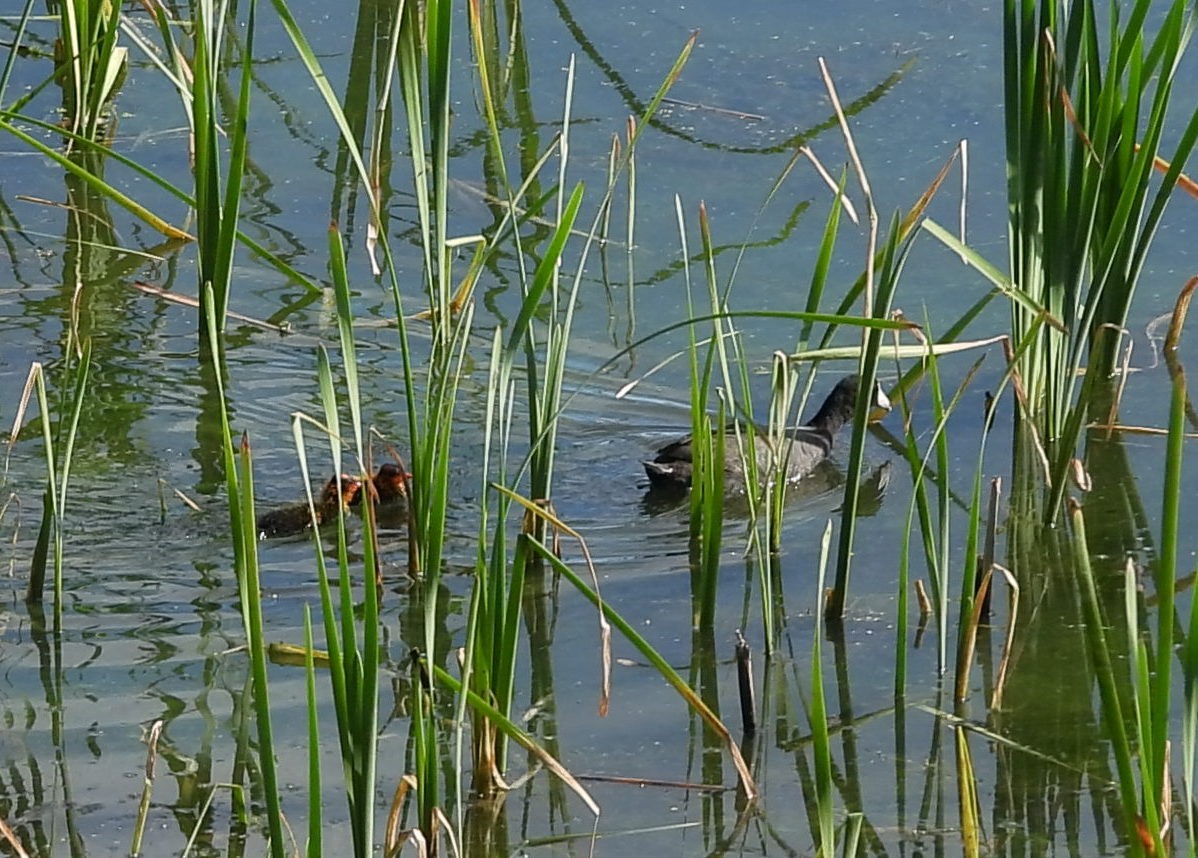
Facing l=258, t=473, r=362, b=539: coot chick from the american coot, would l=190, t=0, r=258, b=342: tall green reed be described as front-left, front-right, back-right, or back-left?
front-right

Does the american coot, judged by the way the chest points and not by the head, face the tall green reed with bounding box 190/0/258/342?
no

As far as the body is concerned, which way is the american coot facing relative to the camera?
to the viewer's right

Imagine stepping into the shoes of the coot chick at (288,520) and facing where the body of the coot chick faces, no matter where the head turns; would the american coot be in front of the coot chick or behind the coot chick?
in front

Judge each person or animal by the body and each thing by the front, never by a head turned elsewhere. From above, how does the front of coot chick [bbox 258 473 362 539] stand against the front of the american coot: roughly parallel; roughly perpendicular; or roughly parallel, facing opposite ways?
roughly parallel

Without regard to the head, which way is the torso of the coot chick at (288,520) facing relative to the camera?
to the viewer's right

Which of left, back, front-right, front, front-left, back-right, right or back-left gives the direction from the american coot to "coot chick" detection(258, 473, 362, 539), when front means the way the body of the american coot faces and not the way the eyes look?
back-right

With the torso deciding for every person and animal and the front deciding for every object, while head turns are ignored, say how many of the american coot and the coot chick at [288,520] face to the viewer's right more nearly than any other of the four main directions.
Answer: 2
